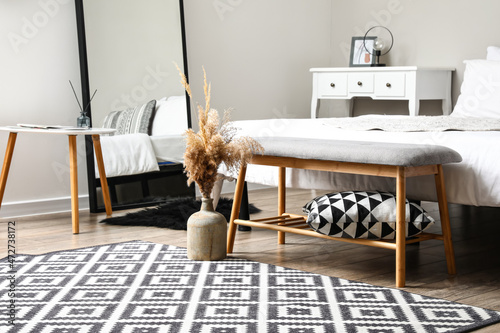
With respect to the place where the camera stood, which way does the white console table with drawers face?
facing the viewer and to the left of the viewer

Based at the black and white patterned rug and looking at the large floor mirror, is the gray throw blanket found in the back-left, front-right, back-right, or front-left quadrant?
front-right

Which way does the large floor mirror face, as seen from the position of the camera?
facing the viewer and to the right of the viewer

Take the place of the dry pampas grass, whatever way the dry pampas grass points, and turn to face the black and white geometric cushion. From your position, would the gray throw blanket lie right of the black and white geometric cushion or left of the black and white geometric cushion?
left

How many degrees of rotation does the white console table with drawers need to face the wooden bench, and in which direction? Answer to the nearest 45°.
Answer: approximately 45° to its left

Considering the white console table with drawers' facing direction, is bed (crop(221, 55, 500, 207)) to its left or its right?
on its left

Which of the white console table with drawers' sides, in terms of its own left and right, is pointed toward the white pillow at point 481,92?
left

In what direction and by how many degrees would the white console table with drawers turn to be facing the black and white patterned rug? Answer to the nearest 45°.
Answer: approximately 45° to its left

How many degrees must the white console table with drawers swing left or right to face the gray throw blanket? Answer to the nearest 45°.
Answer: approximately 45° to its left

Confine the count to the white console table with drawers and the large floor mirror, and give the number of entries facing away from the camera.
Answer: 0
